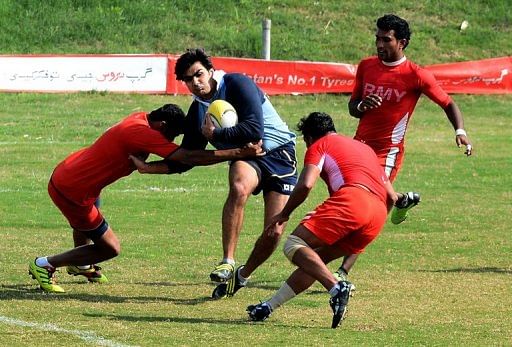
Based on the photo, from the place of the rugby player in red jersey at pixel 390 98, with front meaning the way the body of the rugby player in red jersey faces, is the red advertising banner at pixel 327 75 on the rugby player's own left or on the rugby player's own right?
on the rugby player's own right

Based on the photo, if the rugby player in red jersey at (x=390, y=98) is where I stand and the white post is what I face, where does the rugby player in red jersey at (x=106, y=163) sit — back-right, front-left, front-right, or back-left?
back-left

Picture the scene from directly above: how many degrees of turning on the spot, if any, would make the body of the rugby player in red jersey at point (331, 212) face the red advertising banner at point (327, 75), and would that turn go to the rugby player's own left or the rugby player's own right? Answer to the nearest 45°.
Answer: approximately 45° to the rugby player's own right

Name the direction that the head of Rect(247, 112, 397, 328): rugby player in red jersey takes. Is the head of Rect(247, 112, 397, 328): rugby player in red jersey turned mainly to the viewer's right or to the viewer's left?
to the viewer's left

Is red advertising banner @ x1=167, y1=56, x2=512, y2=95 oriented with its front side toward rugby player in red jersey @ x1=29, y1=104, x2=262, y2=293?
yes

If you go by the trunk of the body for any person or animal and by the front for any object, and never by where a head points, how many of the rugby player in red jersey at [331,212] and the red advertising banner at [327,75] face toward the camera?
1

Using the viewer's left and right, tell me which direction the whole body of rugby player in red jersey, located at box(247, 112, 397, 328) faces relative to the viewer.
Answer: facing away from the viewer and to the left of the viewer

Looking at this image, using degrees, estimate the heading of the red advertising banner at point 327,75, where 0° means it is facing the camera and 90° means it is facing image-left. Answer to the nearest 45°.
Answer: approximately 0°

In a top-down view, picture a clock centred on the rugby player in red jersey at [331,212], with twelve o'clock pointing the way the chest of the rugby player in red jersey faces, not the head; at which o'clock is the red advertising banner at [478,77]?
The red advertising banner is roughly at 2 o'clock from the rugby player in red jersey.

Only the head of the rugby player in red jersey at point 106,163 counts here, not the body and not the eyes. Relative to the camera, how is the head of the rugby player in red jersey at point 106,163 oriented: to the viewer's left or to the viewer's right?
to the viewer's right

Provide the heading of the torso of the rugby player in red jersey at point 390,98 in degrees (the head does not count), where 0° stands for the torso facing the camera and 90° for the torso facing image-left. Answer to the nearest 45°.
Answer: approximately 45°
